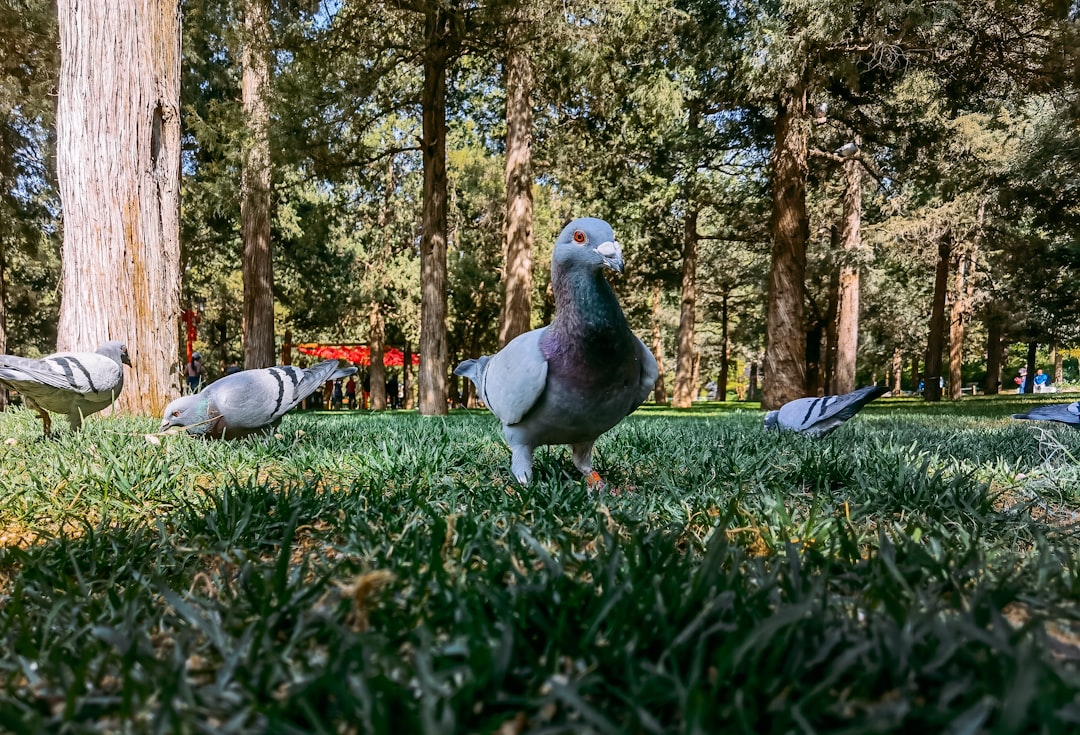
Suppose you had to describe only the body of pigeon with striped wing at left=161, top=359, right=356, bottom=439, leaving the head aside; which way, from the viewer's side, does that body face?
to the viewer's left

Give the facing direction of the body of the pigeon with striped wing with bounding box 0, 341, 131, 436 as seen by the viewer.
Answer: to the viewer's right

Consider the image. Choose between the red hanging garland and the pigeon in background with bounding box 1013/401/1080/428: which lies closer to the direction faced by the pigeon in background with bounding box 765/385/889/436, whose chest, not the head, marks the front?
the red hanging garland

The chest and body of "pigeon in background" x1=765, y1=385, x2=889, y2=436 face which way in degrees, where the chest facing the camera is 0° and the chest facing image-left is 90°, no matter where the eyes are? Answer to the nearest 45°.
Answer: approximately 90°

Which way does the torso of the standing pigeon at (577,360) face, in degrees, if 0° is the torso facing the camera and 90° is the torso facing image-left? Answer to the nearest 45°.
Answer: approximately 315°

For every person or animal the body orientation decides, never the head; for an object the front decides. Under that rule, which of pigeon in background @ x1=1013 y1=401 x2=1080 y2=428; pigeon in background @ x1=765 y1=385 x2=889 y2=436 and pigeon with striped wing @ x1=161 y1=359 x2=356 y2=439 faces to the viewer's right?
pigeon in background @ x1=1013 y1=401 x2=1080 y2=428

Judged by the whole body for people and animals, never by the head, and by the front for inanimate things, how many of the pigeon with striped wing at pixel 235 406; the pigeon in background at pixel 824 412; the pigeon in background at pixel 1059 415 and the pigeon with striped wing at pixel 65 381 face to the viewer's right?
2

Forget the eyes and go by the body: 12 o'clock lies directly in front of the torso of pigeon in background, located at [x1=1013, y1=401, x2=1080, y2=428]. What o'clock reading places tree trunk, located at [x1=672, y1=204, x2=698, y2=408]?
The tree trunk is roughly at 8 o'clock from the pigeon in background.

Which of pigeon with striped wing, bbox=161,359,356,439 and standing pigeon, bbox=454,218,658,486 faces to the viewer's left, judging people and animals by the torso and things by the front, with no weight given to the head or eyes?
the pigeon with striped wing

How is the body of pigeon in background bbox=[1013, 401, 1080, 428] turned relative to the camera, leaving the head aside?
to the viewer's right

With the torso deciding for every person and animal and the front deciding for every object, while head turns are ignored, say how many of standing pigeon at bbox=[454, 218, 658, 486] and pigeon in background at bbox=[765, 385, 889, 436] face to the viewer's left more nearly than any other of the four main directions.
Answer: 1
